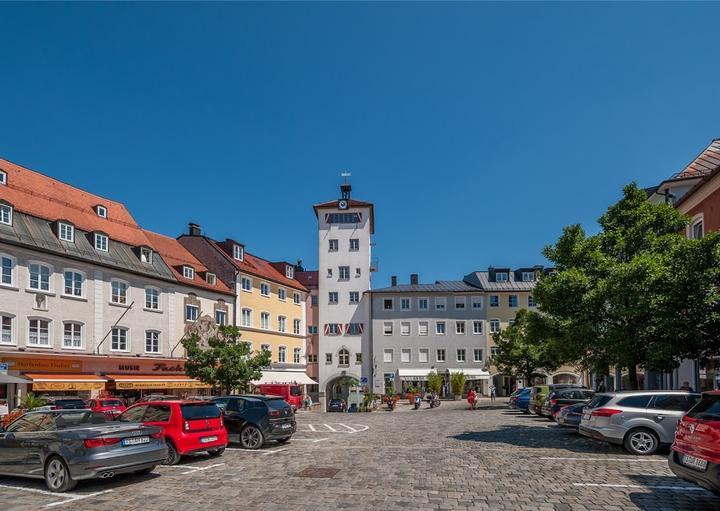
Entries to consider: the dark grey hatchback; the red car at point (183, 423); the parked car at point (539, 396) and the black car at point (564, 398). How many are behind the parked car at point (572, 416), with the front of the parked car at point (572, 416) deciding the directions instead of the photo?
2

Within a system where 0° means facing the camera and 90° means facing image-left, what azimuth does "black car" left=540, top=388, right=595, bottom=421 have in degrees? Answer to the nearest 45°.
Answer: approximately 225°

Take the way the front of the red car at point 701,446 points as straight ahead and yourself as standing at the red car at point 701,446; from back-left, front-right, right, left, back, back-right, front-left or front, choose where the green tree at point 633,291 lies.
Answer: front-left

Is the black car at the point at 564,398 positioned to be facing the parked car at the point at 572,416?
no

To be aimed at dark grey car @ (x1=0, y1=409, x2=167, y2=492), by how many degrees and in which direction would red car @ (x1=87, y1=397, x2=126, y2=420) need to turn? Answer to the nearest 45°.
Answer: approximately 135° to its left

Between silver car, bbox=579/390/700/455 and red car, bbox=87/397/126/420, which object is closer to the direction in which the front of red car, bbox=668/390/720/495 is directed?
the silver car

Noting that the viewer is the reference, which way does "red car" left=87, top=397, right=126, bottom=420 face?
facing away from the viewer and to the left of the viewer

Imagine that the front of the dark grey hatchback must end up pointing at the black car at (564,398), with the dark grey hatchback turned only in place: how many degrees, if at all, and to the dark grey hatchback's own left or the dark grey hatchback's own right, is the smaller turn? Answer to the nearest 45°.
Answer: approximately 90° to the dark grey hatchback's own right

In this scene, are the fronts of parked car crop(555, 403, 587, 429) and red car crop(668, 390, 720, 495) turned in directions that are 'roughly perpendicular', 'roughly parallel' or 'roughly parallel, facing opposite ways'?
roughly parallel

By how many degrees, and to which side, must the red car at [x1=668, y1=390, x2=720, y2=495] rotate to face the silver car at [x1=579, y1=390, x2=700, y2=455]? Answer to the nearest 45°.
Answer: approximately 45° to its left

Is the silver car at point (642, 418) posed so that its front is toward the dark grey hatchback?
no

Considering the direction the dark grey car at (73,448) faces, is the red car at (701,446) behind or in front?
behind

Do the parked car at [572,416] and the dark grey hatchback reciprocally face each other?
no

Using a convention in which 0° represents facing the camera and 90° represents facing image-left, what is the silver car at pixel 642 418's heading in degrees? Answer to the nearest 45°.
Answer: approximately 225°
